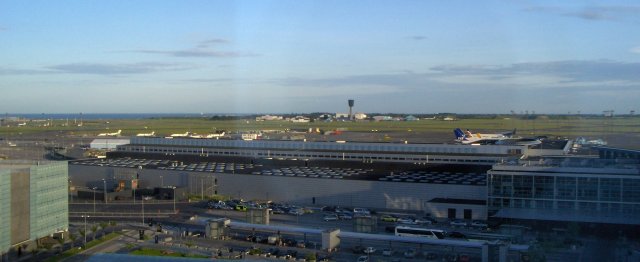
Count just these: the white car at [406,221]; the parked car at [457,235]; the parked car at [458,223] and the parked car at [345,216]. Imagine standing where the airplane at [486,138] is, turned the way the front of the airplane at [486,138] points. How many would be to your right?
4

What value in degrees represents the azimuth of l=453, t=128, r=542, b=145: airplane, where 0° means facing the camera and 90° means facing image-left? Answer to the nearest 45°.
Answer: approximately 270°

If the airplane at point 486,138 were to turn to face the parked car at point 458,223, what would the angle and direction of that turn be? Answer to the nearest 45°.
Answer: approximately 90° to its right

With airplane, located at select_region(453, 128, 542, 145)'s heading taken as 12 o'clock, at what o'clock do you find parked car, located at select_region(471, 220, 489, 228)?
The parked car is roughly at 3 o'clock from the airplane.

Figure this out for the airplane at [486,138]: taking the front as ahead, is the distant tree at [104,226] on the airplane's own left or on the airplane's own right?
on the airplane's own right

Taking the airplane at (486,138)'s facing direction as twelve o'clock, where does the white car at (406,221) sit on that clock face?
The white car is roughly at 3 o'clock from the airplane.

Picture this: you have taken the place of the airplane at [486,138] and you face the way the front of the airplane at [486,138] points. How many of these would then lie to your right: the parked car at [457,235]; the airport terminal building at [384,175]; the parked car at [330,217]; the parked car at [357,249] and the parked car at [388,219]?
5

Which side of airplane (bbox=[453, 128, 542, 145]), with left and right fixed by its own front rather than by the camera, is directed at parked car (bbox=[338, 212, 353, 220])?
right

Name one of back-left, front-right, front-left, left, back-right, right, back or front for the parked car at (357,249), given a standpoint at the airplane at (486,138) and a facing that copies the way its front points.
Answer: right

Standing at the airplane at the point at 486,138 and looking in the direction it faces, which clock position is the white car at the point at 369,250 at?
The white car is roughly at 3 o'clock from the airplane.

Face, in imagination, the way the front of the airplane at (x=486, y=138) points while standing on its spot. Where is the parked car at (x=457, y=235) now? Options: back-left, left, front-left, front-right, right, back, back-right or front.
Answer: right

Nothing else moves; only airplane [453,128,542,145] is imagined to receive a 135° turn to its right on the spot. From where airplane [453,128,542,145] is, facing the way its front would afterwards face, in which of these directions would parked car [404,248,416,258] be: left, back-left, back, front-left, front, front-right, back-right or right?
front-left

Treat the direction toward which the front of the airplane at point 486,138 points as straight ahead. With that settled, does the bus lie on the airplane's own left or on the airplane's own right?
on the airplane's own right
